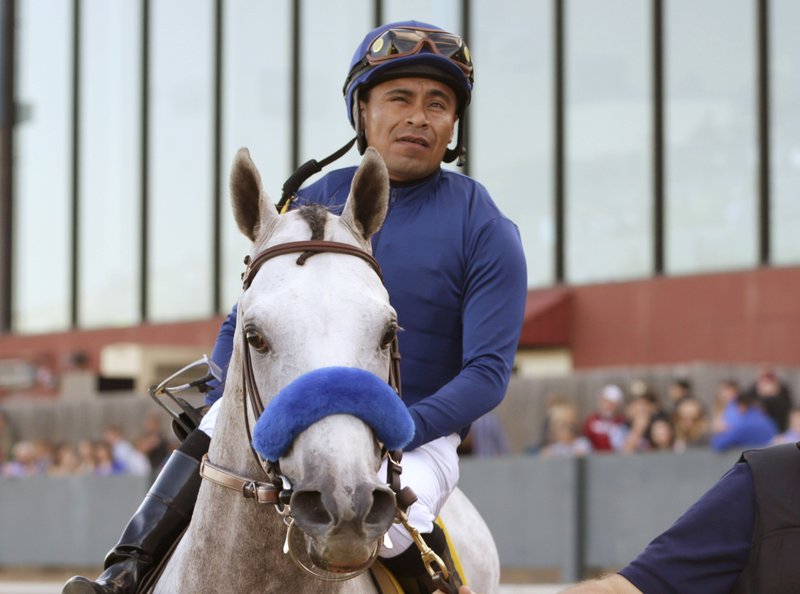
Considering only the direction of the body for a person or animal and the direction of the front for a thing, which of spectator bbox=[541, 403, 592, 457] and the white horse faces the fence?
the spectator

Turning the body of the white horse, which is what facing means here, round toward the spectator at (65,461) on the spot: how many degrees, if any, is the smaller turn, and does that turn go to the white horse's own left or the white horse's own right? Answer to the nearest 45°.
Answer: approximately 180°

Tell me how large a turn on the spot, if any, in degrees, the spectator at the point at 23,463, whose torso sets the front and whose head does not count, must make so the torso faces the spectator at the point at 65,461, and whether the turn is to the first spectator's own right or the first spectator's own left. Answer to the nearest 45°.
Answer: approximately 45° to the first spectator's own left

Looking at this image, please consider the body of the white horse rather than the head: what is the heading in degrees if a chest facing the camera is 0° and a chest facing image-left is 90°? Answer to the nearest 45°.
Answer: approximately 0°
